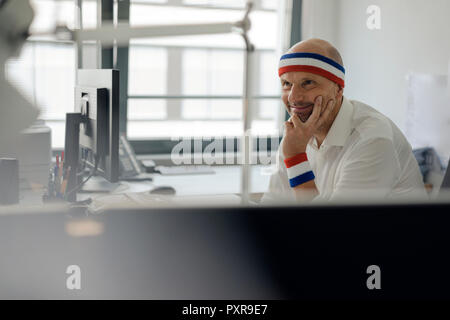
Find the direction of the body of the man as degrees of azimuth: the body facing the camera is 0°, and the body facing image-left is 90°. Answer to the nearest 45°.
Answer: approximately 45°

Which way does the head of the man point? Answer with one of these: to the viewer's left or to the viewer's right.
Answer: to the viewer's left
